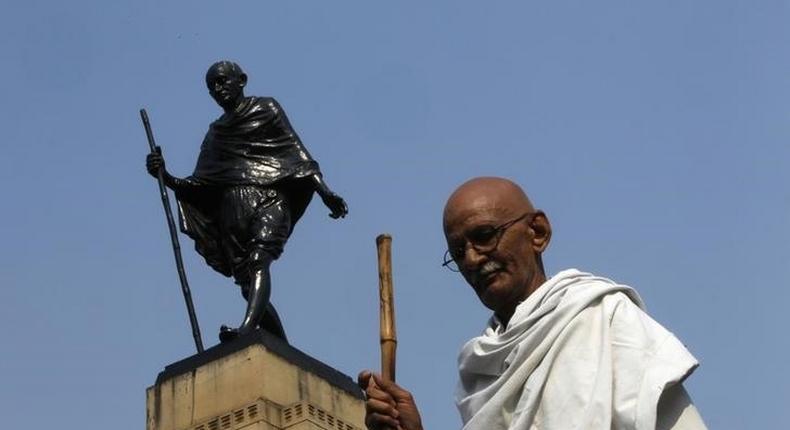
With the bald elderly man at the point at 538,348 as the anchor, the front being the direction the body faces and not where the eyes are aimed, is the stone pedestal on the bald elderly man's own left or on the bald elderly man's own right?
on the bald elderly man's own right

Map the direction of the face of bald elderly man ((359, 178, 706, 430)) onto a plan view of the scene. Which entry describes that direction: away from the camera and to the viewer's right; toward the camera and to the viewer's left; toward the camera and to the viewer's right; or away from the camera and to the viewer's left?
toward the camera and to the viewer's left

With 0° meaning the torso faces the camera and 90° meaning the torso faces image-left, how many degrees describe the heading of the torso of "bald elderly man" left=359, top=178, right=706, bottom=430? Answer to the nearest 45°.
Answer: approximately 45°
